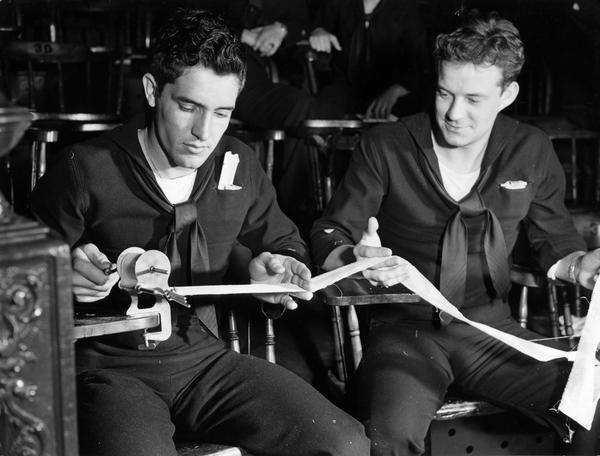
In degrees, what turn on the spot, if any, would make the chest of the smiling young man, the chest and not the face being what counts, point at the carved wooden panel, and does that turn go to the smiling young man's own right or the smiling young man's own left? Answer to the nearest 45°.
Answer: approximately 45° to the smiling young man's own right

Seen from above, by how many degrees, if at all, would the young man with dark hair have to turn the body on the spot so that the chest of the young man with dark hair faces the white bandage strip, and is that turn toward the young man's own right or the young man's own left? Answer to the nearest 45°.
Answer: approximately 45° to the young man's own left

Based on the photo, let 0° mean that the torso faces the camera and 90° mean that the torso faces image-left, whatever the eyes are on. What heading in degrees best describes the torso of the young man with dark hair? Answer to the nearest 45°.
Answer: approximately 315°

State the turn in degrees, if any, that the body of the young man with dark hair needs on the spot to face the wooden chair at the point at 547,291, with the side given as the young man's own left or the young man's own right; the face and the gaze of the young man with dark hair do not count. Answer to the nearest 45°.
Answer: approximately 90° to the young man's own left

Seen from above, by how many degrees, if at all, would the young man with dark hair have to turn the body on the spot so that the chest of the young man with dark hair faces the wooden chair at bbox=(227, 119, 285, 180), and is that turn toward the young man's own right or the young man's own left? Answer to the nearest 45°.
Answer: approximately 135° to the young man's own left

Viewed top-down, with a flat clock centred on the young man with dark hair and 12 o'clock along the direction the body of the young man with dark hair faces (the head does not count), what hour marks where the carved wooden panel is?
The carved wooden panel is roughly at 2 o'clock from the young man with dark hair.

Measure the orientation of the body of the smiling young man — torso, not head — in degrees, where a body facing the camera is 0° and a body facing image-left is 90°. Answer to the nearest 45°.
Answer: approximately 0°

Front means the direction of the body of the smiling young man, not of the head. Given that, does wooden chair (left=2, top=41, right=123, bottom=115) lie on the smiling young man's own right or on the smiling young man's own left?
on the smiling young man's own right
